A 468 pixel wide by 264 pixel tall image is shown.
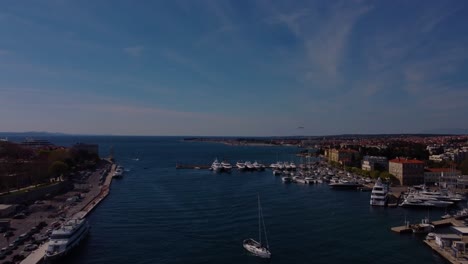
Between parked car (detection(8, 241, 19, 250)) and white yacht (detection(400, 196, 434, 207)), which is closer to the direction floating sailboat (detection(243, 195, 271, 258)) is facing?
the white yacht

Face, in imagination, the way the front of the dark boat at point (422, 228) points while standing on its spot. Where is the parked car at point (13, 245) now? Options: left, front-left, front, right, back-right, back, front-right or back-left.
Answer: back

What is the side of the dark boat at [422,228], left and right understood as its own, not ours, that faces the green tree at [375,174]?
left

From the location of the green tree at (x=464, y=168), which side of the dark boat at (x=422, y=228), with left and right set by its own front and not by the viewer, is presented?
right
